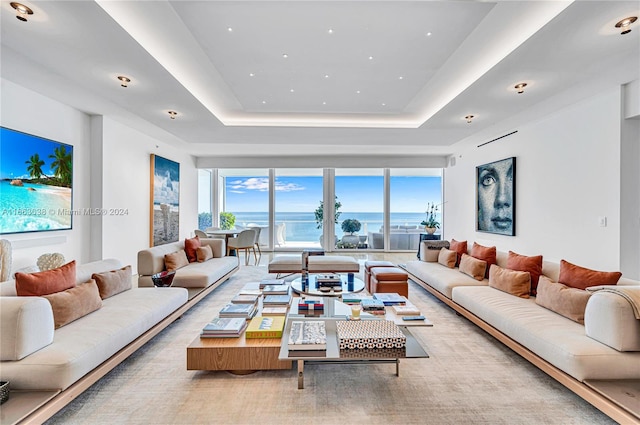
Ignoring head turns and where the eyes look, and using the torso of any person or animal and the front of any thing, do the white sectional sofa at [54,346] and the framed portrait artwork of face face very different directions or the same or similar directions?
very different directions

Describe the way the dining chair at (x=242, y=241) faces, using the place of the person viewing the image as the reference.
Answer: facing away from the viewer and to the left of the viewer

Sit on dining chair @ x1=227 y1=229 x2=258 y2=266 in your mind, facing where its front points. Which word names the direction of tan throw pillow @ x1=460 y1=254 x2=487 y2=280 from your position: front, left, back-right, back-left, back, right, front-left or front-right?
back

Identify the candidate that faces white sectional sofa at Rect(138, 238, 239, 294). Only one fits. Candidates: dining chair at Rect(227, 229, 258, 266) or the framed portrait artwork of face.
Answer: the framed portrait artwork of face

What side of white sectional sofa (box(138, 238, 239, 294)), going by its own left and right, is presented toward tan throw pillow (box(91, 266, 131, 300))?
right

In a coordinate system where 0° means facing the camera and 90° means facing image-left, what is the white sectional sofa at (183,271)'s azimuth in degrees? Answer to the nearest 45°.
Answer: approximately 315°

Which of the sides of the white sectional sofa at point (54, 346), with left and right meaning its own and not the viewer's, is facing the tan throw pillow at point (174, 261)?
left

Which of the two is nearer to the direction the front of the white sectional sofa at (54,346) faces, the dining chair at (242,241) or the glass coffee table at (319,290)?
the glass coffee table

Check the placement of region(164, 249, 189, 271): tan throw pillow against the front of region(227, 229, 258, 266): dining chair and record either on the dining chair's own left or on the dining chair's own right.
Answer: on the dining chair's own left

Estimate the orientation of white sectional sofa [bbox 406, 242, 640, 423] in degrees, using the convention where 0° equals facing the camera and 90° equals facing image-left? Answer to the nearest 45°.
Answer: approximately 45°
